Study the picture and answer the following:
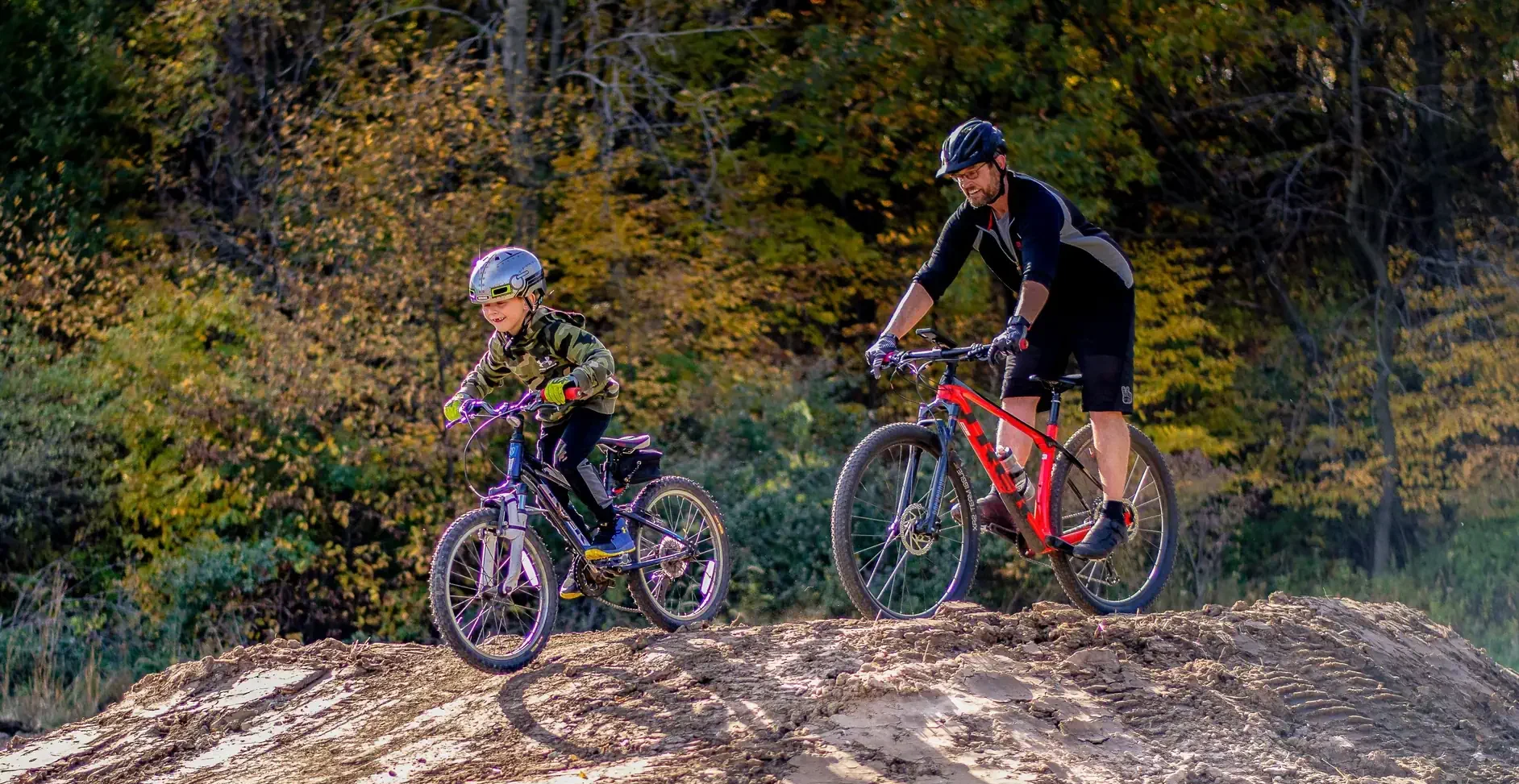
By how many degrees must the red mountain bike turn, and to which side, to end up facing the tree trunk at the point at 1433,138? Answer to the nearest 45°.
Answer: approximately 180°

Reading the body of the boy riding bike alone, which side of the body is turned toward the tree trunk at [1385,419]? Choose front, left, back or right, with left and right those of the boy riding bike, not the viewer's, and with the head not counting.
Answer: back

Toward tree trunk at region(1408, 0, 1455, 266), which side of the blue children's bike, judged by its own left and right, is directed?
back

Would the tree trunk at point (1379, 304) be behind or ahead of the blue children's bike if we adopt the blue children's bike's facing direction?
behind

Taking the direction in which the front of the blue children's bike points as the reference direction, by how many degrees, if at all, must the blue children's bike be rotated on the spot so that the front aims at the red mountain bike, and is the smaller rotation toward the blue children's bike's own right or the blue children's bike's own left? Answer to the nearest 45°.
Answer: approximately 135° to the blue children's bike's own left

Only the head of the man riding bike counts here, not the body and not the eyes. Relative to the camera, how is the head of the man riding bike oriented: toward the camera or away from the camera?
toward the camera

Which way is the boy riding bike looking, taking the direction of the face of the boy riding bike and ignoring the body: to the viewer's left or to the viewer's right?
to the viewer's left

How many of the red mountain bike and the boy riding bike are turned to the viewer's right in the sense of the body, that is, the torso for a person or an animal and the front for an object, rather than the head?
0

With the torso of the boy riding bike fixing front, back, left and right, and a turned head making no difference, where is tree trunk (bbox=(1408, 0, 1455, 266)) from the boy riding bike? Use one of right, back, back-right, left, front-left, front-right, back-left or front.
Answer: back

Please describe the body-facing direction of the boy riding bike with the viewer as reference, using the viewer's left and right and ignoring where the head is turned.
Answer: facing the viewer and to the left of the viewer

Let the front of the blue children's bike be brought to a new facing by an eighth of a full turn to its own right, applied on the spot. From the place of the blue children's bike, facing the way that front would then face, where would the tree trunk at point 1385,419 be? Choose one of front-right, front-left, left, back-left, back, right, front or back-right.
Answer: back-right

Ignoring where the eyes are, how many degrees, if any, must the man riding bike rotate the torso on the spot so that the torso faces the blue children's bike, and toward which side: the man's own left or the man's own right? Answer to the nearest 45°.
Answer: approximately 45° to the man's own right

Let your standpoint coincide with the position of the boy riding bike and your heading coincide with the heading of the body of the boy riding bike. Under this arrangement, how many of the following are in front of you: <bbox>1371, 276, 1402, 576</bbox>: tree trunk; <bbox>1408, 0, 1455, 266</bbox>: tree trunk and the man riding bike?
0

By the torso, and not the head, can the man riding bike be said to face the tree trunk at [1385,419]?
no

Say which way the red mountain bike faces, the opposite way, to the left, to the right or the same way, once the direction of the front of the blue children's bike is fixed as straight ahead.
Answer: the same way

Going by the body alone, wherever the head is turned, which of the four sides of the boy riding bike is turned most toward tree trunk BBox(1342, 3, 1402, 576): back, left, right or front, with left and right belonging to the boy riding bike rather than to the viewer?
back

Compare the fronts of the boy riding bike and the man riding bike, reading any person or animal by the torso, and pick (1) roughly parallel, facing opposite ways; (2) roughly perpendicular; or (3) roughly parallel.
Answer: roughly parallel

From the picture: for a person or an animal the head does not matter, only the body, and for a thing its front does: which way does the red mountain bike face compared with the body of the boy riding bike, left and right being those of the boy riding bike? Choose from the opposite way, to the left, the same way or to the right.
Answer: the same way
